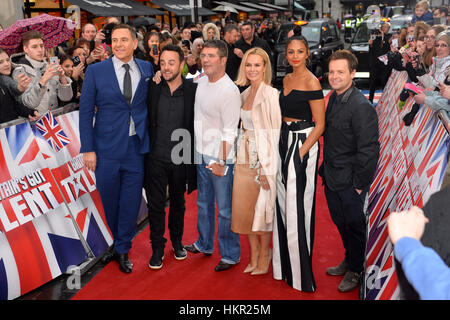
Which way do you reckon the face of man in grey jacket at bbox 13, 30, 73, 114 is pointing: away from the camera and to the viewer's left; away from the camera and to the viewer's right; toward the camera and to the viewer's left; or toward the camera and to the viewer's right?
toward the camera and to the viewer's right

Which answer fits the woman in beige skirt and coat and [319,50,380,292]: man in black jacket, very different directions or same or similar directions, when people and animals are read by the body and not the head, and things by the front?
same or similar directions

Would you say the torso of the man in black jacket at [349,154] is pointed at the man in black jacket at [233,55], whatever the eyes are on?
no

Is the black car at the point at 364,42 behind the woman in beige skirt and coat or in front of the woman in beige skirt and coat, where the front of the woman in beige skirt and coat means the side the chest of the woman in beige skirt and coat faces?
behind

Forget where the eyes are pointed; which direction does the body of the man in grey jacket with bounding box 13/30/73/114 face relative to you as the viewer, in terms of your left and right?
facing the viewer and to the right of the viewer

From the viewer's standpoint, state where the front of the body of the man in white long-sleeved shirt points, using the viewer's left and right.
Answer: facing the viewer and to the left of the viewer

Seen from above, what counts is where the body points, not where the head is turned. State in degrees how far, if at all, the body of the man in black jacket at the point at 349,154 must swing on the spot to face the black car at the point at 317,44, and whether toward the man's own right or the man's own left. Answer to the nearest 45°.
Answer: approximately 135° to the man's own right

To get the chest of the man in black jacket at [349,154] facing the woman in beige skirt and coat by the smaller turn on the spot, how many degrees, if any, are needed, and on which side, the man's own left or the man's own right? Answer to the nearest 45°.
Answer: approximately 45° to the man's own right

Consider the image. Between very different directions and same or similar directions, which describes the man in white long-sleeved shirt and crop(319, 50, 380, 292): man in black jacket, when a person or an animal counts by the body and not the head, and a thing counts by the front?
same or similar directions

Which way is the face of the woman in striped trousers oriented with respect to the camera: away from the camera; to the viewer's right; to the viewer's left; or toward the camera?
toward the camera

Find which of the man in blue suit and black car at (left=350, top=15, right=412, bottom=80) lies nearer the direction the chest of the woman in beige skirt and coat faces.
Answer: the man in blue suit

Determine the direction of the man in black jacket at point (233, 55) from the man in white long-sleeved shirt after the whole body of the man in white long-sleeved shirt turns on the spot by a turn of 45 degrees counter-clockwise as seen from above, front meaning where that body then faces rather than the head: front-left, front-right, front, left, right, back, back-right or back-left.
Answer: back

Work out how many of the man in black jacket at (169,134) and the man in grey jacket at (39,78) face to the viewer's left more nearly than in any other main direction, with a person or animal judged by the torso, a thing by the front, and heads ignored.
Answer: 0

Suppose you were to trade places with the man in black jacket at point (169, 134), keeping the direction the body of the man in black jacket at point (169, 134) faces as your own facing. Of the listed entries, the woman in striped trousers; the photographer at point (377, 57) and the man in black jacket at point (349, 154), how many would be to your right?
0

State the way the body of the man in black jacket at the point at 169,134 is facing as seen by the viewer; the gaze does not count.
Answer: toward the camera

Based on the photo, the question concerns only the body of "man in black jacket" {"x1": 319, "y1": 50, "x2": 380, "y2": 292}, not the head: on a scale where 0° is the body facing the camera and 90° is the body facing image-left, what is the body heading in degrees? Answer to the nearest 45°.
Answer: approximately 45°

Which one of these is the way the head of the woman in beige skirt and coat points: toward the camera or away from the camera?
toward the camera
